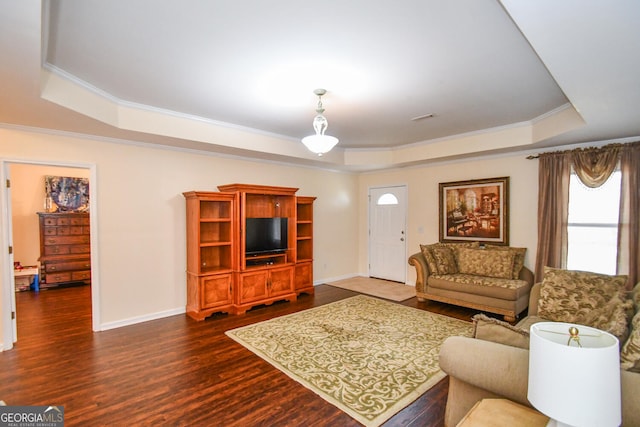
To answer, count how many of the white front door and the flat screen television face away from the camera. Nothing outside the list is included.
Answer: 0

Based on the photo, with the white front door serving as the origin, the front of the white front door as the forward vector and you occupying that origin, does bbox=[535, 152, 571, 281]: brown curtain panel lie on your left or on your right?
on your left

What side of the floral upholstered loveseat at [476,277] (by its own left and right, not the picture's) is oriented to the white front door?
right

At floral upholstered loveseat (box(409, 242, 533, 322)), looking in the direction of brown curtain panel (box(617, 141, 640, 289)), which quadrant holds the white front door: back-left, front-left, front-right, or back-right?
back-left

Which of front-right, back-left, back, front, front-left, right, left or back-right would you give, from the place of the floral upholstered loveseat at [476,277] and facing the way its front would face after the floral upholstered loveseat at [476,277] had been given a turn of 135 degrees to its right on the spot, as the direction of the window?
right

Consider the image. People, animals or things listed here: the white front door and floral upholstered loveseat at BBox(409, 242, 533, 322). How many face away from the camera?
0

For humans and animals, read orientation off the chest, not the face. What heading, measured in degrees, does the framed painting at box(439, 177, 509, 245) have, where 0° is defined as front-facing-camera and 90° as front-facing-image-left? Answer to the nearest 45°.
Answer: approximately 45°

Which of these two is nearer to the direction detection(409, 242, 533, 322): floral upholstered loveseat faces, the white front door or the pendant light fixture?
the pendant light fixture

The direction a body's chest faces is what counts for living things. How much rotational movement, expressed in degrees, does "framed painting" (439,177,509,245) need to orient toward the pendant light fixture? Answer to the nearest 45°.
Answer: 0° — it already faces it

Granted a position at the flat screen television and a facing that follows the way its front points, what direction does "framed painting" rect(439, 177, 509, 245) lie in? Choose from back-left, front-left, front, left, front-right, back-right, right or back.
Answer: front-left

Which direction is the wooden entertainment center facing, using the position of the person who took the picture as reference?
facing the viewer and to the right of the viewer
